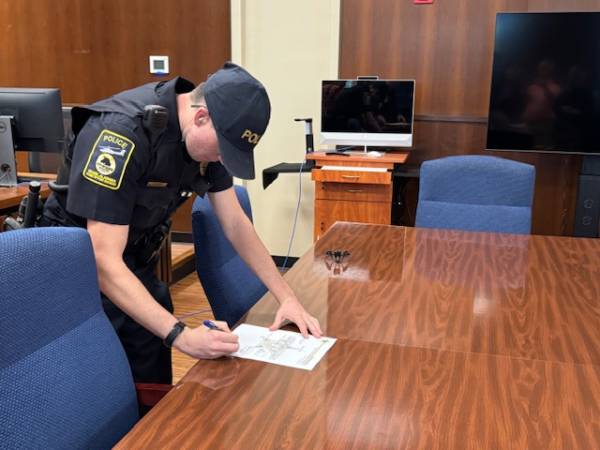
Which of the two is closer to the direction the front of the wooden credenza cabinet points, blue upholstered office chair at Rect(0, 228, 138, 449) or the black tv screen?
the blue upholstered office chair

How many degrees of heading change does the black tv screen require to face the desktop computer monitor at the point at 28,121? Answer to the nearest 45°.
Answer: approximately 45° to its right

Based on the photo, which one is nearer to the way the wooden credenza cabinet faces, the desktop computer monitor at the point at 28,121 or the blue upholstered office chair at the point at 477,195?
the blue upholstered office chair

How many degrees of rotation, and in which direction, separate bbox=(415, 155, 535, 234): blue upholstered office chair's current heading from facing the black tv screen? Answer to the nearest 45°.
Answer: approximately 180°

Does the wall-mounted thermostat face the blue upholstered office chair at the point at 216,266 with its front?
yes

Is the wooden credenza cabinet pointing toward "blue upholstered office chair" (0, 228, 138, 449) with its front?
yes

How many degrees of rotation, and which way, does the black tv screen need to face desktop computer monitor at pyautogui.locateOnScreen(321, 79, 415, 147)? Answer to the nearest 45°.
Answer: approximately 90° to its right

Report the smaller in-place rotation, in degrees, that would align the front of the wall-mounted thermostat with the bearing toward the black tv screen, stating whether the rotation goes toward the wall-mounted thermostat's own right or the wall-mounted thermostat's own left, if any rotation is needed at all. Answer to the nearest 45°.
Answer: approximately 45° to the wall-mounted thermostat's own left

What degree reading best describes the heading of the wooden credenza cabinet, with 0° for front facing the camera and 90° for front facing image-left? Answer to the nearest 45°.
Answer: approximately 0°

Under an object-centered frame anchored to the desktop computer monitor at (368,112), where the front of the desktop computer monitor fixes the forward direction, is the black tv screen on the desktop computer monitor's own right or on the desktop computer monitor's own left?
on the desktop computer monitor's own left

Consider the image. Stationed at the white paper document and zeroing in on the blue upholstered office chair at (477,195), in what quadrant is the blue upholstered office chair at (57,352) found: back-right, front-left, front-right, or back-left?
back-left
